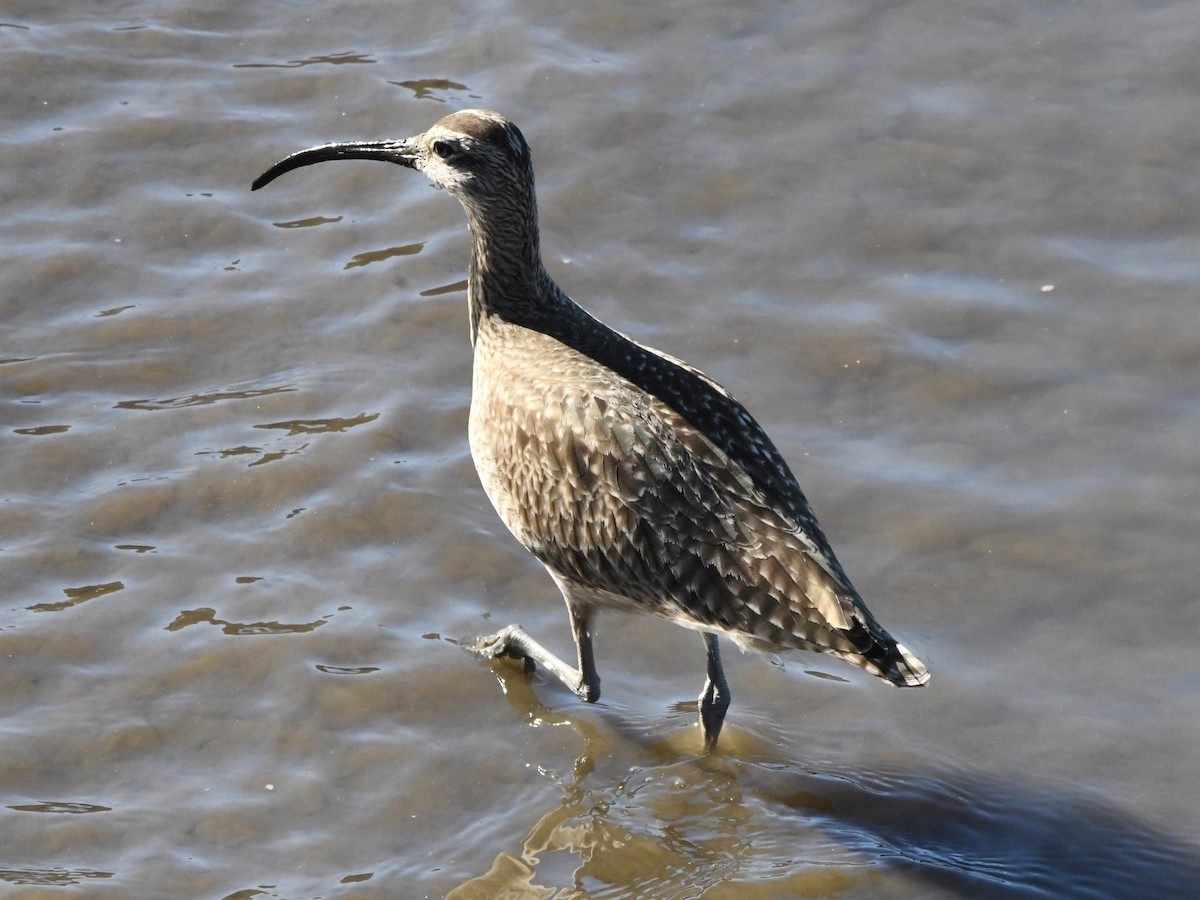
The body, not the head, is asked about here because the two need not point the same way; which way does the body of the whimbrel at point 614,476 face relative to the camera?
to the viewer's left
